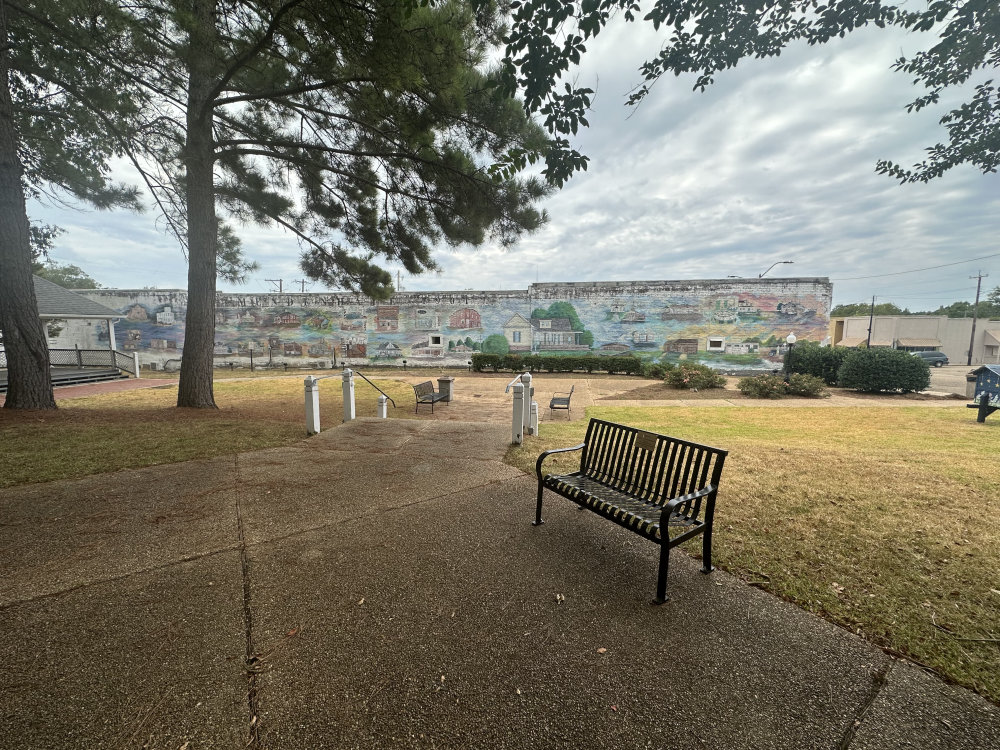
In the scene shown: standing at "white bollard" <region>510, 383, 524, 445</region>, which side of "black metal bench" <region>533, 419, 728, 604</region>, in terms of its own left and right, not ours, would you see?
right

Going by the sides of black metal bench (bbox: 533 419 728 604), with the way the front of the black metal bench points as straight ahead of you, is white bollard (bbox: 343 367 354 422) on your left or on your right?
on your right

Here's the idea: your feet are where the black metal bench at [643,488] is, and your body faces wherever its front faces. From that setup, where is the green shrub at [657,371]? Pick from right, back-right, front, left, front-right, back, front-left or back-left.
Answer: back-right

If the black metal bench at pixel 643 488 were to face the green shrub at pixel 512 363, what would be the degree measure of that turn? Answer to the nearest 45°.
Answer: approximately 135° to its right

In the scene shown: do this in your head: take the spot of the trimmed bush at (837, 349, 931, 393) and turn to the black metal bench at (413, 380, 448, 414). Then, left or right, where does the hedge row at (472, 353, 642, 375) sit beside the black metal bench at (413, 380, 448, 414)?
right

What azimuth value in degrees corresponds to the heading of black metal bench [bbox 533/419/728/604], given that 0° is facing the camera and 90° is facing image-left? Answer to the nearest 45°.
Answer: approximately 45°

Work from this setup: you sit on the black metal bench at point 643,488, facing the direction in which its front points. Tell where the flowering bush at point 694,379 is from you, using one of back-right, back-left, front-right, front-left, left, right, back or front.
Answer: back-right

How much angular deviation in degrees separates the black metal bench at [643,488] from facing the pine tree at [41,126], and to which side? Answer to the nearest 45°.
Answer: approximately 45° to its right

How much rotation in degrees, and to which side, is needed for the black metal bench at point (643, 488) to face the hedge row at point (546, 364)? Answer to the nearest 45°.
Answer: approximately 135° to its right

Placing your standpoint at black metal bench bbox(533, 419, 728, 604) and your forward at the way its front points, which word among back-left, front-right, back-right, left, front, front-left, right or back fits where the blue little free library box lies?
back

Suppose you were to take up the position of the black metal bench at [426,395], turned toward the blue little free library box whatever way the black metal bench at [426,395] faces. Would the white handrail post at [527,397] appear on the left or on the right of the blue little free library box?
right
